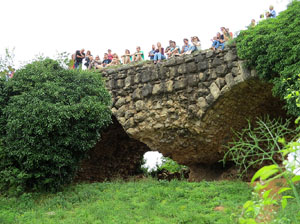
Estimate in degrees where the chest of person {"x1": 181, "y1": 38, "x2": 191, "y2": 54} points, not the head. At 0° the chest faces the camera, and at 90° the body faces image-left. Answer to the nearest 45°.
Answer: approximately 45°

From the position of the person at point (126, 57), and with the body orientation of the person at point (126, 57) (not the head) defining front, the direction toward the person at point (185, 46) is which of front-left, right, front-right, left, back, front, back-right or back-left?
front-left

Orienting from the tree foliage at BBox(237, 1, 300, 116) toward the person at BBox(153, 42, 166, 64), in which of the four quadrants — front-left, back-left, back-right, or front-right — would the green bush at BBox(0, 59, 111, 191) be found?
front-left

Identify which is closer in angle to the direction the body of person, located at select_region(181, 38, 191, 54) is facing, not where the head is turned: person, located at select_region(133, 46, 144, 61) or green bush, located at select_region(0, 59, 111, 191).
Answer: the green bush

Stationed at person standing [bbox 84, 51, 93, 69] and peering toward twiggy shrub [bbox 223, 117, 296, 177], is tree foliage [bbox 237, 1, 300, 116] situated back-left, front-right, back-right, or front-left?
front-left

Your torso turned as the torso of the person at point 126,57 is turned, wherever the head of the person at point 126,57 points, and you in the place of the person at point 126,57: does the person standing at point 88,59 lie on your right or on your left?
on your right

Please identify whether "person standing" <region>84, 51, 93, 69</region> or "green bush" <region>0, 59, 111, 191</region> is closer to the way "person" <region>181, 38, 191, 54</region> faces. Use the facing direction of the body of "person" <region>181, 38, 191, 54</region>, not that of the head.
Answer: the green bush

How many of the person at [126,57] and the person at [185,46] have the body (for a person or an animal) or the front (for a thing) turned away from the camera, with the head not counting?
0

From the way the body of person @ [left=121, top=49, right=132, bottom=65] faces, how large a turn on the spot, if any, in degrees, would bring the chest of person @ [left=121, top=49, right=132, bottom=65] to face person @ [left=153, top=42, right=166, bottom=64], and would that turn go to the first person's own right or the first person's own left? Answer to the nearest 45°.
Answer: approximately 45° to the first person's own left

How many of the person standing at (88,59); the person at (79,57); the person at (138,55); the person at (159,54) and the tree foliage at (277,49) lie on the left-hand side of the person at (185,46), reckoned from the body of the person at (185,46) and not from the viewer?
1

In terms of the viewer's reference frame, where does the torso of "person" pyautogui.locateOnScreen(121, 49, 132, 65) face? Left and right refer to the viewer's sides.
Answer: facing the viewer

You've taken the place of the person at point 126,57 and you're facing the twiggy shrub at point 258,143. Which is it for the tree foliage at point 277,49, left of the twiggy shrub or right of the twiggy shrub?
left

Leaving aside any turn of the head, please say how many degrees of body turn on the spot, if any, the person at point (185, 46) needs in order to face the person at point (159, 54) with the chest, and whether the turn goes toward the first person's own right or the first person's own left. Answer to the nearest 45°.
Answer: approximately 45° to the first person's own right

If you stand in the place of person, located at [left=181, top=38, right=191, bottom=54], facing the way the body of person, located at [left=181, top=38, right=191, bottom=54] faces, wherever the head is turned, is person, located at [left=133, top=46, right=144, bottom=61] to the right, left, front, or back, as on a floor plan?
right
